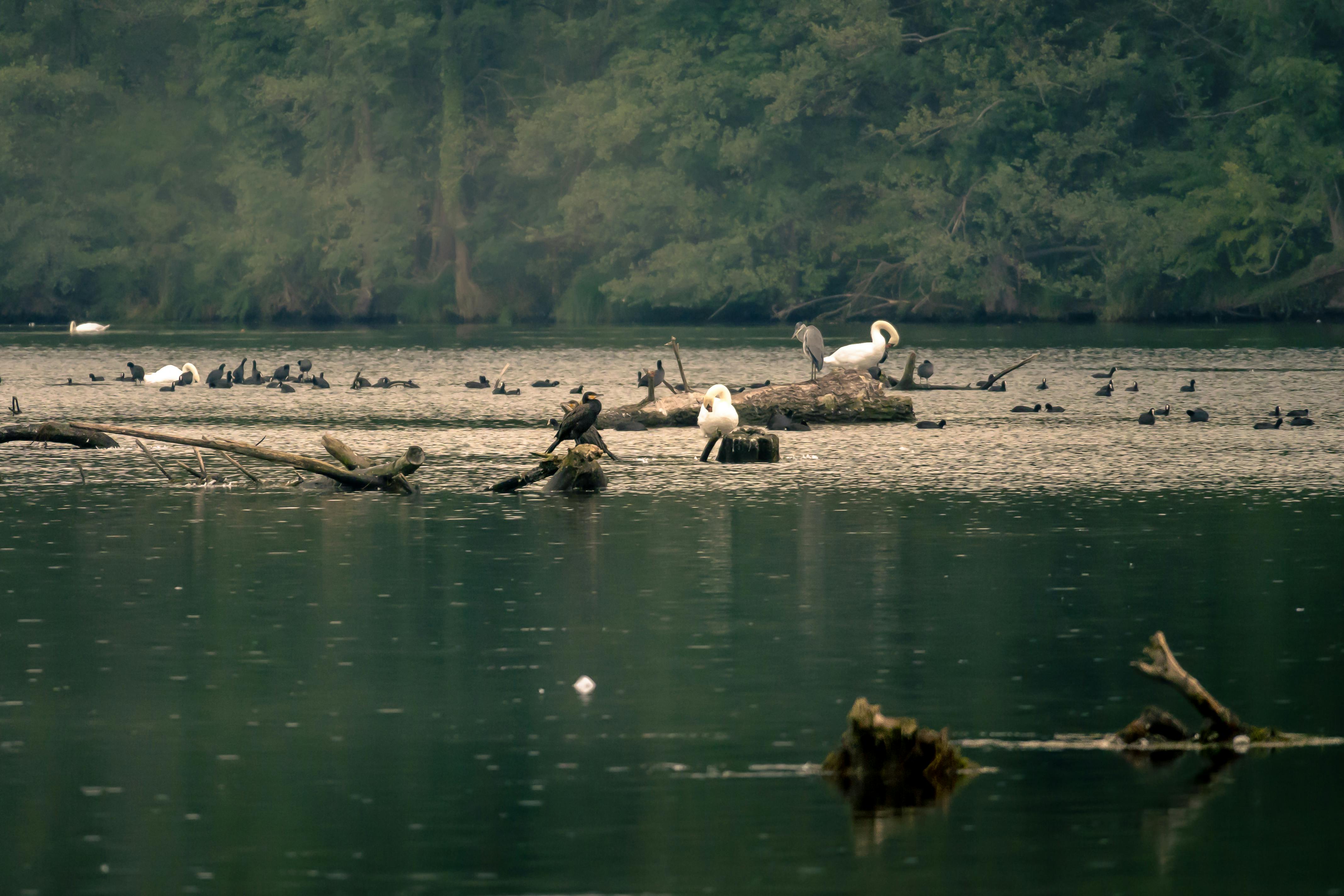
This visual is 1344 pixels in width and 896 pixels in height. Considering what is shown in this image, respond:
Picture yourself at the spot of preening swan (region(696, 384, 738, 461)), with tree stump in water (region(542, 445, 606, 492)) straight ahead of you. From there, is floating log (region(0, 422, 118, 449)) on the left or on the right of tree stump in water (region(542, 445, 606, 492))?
right

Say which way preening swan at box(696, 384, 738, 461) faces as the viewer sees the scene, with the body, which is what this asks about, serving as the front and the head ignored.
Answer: toward the camera

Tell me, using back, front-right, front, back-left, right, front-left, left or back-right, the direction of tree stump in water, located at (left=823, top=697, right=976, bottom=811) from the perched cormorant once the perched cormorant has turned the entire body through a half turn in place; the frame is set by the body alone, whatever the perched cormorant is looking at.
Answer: left

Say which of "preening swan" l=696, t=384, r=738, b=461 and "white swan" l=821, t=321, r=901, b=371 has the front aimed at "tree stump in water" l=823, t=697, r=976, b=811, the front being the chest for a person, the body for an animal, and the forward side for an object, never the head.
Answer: the preening swan

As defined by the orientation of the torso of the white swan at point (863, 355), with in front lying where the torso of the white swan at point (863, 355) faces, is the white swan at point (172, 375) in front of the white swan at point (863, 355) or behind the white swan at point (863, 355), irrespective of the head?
behind

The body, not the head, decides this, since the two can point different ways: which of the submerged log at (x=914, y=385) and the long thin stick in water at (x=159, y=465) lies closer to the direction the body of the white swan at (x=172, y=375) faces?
the submerged log

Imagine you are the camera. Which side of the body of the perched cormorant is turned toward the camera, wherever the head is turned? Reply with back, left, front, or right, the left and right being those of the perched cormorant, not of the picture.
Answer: right

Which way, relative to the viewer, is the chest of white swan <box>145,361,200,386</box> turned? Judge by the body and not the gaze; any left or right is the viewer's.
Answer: facing to the right of the viewer

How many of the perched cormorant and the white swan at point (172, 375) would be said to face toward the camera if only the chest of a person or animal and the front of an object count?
0

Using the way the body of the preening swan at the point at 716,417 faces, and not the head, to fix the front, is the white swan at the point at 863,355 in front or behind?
behind

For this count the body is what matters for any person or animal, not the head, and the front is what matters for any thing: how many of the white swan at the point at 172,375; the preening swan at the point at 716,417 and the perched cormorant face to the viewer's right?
2

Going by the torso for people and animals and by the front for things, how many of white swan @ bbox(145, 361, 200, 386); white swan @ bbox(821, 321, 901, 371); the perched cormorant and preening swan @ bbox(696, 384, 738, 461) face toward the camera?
1

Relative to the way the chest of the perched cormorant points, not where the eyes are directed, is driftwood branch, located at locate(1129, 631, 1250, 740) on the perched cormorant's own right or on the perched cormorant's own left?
on the perched cormorant's own right

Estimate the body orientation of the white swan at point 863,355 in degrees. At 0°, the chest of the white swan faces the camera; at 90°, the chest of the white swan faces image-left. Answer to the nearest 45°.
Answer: approximately 270°

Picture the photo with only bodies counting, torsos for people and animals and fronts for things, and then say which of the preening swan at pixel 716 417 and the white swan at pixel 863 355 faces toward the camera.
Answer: the preening swan

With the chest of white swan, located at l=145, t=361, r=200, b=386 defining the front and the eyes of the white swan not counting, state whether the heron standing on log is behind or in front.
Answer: in front

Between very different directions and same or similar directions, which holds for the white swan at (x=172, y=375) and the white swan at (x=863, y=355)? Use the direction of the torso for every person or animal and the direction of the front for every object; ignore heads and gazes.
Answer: same or similar directions

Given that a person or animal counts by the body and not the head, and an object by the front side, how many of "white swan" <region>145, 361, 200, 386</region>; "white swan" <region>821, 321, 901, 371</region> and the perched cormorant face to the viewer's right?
3
